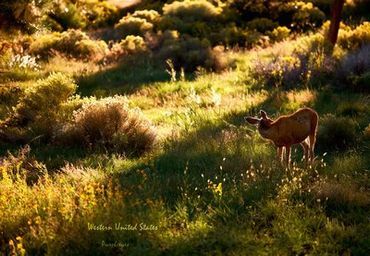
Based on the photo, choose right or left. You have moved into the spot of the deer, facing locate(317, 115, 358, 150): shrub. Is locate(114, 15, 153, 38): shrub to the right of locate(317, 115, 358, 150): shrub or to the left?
left

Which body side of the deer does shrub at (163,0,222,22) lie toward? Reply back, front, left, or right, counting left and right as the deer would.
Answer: right

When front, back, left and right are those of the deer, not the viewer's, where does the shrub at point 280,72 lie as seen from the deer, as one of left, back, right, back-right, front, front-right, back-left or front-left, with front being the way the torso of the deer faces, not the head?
right

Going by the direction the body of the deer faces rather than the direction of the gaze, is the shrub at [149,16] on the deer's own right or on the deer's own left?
on the deer's own right

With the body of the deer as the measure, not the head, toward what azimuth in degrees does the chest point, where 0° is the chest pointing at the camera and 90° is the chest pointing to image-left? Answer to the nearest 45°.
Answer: approximately 90°

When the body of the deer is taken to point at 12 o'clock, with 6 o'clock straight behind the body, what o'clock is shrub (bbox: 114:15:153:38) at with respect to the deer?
The shrub is roughly at 2 o'clock from the deer.

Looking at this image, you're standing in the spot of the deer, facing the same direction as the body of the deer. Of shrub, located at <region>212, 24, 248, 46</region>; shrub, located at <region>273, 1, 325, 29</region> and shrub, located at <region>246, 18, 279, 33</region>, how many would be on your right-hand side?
3

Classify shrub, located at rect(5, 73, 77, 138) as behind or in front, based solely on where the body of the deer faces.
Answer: in front

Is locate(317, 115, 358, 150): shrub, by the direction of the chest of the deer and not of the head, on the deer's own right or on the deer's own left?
on the deer's own right

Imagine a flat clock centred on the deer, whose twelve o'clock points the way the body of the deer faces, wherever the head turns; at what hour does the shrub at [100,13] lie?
The shrub is roughly at 2 o'clock from the deer.

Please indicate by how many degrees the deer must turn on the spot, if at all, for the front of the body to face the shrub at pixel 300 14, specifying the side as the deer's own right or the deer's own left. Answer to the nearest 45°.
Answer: approximately 90° to the deer's own right

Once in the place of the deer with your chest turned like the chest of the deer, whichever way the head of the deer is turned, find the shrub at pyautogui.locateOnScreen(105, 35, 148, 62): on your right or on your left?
on your right

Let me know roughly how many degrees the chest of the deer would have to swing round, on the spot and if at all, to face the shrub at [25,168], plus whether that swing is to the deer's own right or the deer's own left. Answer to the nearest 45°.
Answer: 0° — it already faces it

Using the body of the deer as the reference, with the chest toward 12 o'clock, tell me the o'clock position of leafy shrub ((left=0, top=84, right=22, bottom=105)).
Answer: The leafy shrub is roughly at 1 o'clock from the deer.

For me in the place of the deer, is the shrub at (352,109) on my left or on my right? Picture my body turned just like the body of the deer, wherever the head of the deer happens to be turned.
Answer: on my right

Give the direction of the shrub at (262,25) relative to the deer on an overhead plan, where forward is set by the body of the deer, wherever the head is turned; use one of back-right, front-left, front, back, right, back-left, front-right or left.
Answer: right
